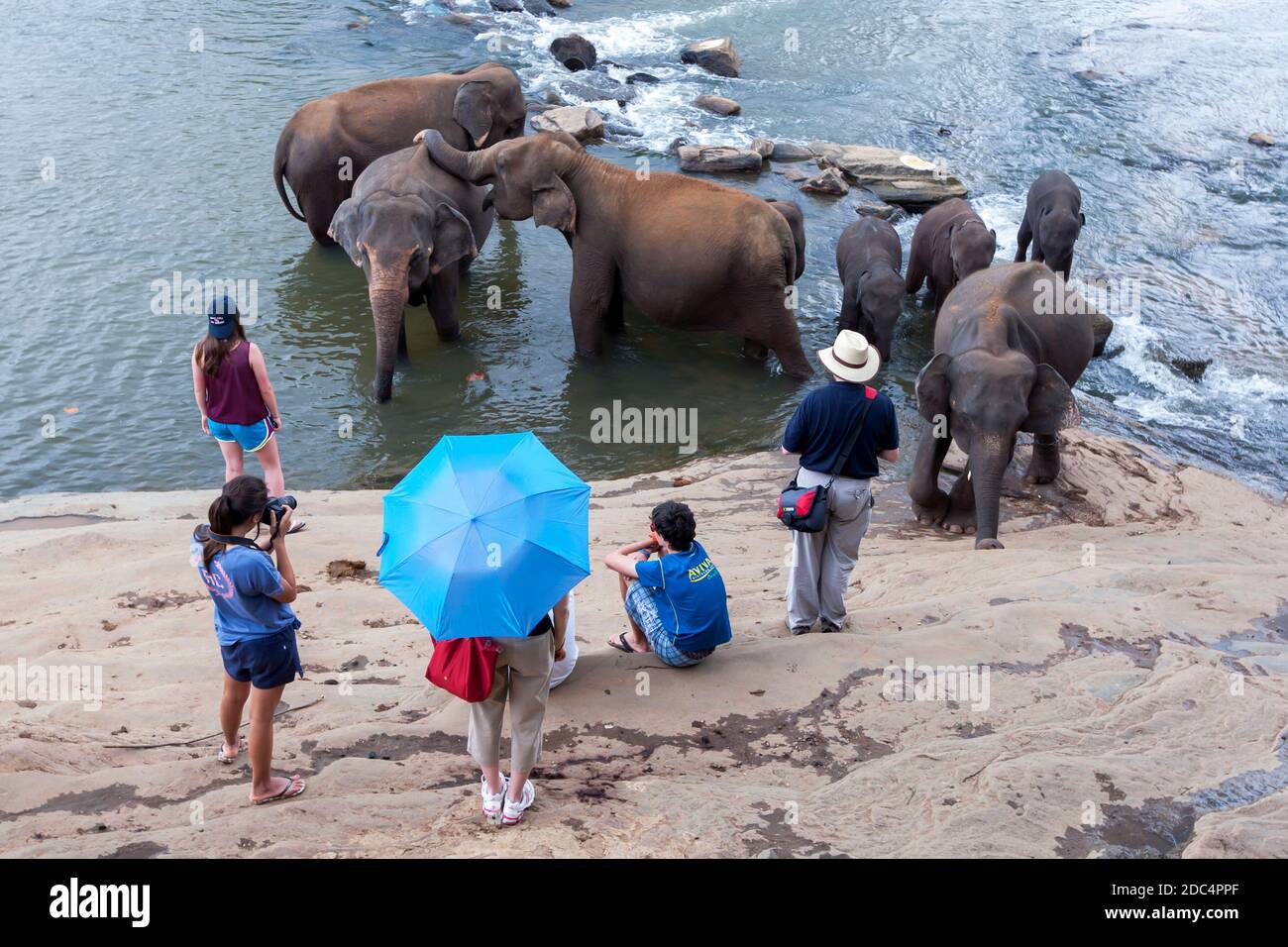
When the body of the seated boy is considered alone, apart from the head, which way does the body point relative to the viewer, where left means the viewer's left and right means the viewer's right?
facing away from the viewer and to the left of the viewer

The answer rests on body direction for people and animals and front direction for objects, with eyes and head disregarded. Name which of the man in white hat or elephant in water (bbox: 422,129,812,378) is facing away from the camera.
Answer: the man in white hat

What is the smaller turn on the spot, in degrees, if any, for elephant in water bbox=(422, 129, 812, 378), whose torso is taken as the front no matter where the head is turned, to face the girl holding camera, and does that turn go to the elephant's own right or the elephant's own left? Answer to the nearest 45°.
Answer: approximately 90° to the elephant's own left

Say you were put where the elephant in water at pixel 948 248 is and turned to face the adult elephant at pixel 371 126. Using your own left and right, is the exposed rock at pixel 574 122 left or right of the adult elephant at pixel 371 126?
right

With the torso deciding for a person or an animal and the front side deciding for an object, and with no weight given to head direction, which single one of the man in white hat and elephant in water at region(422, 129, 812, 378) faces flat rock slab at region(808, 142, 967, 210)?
the man in white hat

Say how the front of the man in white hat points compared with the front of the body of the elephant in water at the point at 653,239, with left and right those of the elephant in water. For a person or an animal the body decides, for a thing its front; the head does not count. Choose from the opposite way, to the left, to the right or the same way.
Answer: to the right

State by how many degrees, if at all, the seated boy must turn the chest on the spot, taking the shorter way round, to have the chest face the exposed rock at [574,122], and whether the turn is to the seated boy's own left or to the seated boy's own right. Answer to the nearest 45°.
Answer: approximately 45° to the seated boy's own right

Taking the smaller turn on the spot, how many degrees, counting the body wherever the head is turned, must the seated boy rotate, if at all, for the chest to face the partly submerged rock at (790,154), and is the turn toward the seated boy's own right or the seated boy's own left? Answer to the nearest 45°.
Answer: approximately 45° to the seated boy's own right

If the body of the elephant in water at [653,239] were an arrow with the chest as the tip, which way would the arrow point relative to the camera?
to the viewer's left

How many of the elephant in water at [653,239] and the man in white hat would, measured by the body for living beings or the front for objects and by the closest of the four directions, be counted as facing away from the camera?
1

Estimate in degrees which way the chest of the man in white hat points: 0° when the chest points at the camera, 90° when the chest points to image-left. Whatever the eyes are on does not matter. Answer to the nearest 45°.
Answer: approximately 180°

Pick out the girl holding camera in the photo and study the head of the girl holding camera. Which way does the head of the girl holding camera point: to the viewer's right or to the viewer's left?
to the viewer's right

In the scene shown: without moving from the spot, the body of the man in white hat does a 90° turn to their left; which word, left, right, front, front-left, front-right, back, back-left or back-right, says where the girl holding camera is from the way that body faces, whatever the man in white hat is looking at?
front-left
